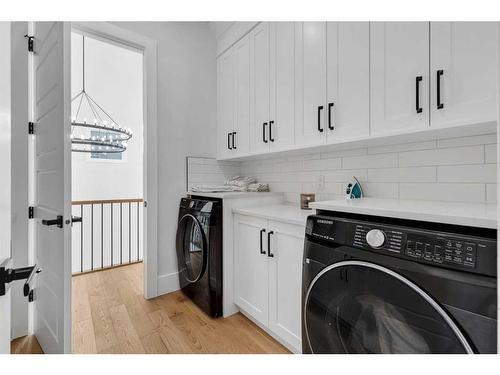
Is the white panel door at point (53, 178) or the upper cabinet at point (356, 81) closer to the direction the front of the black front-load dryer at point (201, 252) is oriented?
the white panel door

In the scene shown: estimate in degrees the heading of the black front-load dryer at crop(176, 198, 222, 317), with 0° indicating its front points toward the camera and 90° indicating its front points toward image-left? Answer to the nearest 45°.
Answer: approximately 45°

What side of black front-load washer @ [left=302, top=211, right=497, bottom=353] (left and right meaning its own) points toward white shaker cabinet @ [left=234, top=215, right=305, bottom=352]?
right

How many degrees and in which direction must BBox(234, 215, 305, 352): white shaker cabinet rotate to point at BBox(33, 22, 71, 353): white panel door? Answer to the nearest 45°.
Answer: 0° — it already faces it

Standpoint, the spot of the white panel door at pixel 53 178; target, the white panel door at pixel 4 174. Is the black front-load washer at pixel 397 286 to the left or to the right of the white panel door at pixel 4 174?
left

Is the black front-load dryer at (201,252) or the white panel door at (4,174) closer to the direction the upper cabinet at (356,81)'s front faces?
the white panel door

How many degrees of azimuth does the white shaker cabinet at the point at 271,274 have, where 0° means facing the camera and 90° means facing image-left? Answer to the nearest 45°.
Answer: approximately 45°
